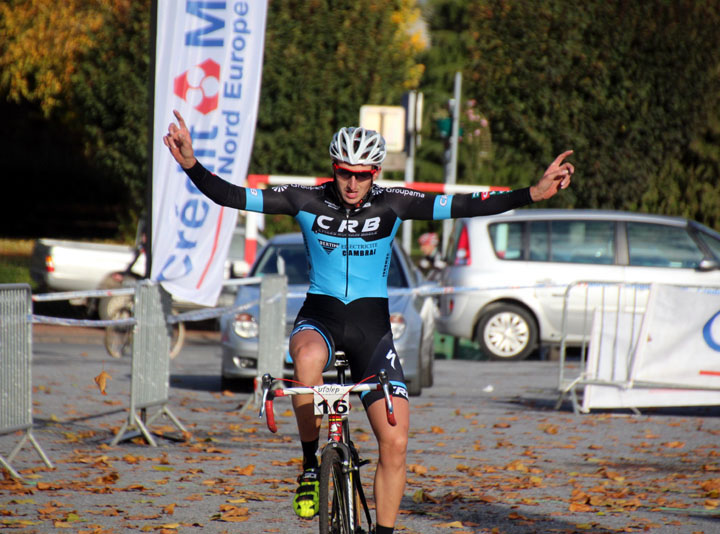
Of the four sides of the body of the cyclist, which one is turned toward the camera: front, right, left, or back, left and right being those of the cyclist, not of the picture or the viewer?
front

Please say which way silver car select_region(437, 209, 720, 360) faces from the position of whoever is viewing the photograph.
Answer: facing to the right of the viewer

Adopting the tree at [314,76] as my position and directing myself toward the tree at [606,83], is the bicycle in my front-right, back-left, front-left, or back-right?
front-right

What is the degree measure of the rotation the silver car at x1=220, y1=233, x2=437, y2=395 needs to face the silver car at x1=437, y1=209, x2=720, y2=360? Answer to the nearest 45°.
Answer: approximately 135° to its left

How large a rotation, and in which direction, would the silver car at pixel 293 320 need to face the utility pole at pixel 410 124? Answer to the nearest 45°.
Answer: approximately 180°

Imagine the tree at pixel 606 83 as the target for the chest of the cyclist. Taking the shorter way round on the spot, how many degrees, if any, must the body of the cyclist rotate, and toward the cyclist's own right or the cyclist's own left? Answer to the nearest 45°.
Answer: approximately 180°

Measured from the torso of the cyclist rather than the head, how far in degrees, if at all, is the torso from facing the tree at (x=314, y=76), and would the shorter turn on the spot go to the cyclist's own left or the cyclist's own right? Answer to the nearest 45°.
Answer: approximately 180°

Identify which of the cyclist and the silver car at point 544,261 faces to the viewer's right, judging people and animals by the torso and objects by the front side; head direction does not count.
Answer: the silver car

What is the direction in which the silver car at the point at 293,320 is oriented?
toward the camera

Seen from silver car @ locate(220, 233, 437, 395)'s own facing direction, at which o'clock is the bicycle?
The bicycle is roughly at 12 o'clock from the silver car.

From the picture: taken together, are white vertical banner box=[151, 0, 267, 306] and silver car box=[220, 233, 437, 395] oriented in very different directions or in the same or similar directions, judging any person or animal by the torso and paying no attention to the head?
same or similar directions

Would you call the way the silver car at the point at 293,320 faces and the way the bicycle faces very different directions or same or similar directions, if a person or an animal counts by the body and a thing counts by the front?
same or similar directions

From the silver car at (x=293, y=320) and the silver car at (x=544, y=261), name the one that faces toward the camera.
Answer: the silver car at (x=293, y=320)

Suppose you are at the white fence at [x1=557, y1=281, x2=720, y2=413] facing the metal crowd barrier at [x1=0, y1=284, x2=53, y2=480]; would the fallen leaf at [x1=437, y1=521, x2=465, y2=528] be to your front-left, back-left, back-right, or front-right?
front-left

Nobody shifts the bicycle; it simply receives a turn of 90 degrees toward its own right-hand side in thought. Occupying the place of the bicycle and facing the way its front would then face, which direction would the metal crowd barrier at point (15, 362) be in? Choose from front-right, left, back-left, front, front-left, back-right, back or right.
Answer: front-right

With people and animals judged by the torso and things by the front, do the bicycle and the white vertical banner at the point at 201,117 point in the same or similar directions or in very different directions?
same or similar directions
